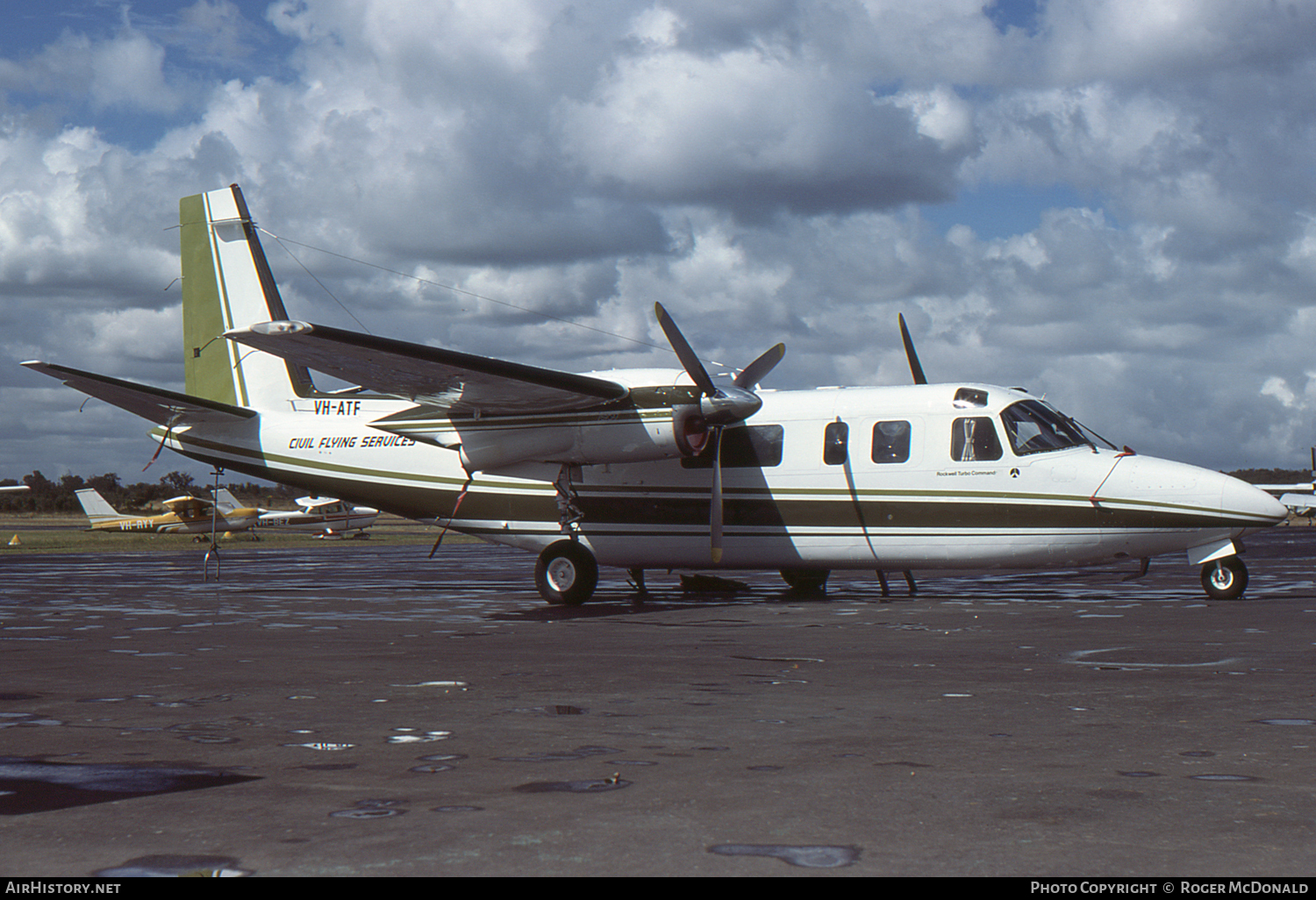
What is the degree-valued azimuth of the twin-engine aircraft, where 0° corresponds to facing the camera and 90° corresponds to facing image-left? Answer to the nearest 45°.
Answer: approximately 315°
